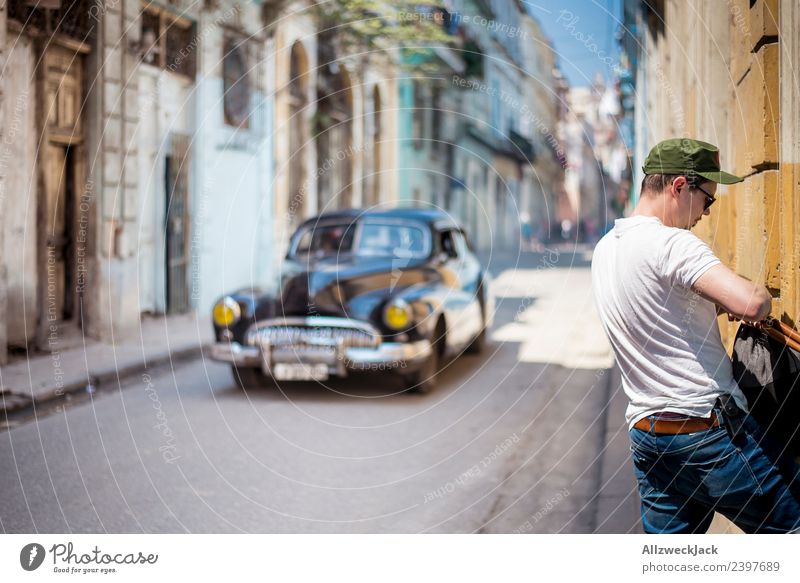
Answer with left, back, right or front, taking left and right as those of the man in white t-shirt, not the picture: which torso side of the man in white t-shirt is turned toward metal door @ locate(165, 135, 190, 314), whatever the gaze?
left

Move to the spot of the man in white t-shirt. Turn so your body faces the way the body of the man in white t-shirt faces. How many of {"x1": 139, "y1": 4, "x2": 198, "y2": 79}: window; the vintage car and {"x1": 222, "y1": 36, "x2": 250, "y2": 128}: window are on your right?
0

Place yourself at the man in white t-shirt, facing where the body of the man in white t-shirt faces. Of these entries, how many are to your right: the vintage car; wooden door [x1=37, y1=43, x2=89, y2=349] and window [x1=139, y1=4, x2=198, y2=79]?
0

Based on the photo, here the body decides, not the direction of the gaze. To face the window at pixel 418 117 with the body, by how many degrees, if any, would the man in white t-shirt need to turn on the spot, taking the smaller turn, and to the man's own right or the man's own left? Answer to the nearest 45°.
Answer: approximately 45° to the man's own left

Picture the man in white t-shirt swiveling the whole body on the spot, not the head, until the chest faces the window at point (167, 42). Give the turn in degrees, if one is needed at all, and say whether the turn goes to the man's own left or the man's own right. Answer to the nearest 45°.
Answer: approximately 90° to the man's own left

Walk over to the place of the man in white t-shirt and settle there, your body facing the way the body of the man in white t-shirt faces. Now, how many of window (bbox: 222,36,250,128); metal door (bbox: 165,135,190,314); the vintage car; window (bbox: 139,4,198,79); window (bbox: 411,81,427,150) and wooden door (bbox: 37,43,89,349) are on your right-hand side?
0

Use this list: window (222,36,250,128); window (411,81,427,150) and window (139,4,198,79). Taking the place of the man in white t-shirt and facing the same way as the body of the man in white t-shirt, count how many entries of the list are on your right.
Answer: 0

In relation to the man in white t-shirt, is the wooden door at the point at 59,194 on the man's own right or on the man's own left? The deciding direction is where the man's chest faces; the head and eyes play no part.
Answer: on the man's own left

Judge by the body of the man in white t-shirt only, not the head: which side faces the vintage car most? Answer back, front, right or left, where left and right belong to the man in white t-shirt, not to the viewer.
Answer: left

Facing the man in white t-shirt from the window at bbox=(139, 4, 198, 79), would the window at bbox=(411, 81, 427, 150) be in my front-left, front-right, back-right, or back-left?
back-left

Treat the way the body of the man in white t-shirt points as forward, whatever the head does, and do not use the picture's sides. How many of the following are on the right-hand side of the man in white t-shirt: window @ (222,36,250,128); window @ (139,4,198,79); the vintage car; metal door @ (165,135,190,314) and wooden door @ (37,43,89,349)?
0

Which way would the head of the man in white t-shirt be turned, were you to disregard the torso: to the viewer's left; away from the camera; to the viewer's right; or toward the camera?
to the viewer's right

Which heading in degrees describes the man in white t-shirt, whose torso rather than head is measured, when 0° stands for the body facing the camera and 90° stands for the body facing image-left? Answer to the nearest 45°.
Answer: approximately 225°
